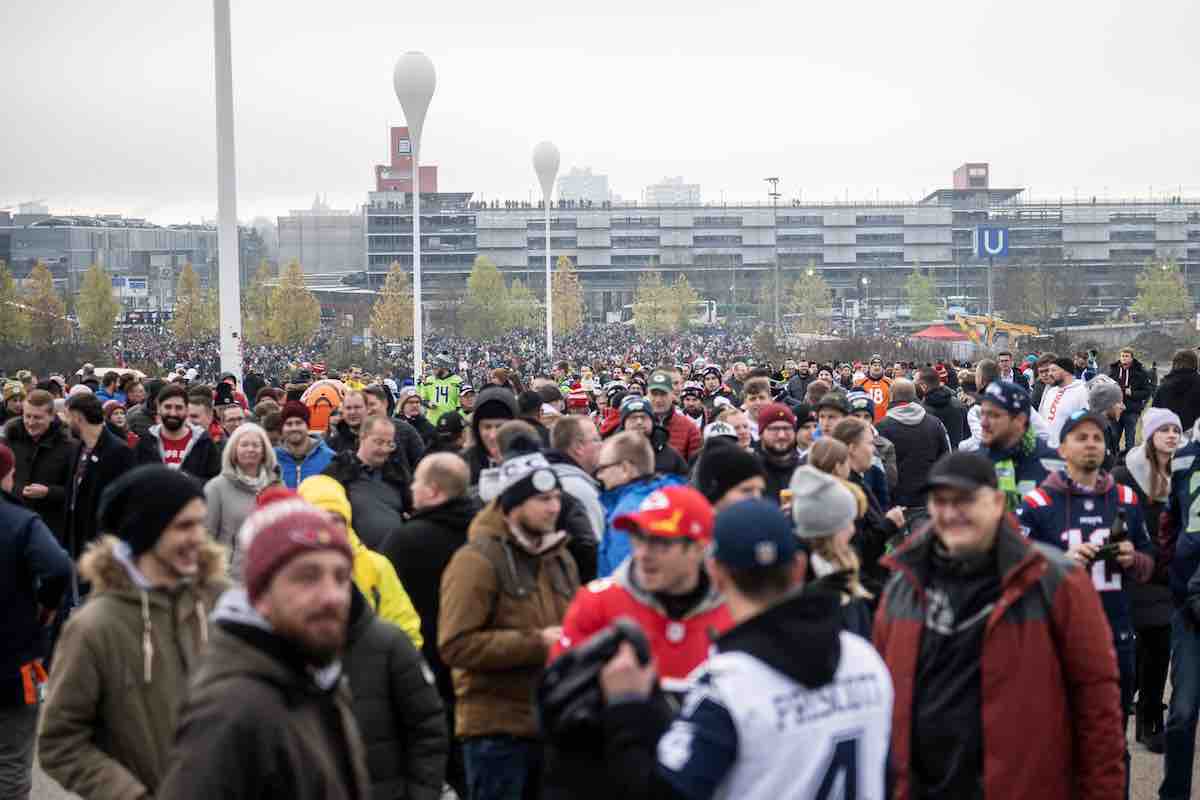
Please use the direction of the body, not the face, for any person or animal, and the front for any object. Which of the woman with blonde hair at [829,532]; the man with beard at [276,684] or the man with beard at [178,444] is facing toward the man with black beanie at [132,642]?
the man with beard at [178,444]

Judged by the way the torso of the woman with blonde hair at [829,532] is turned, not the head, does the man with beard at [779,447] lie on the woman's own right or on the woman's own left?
on the woman's own left

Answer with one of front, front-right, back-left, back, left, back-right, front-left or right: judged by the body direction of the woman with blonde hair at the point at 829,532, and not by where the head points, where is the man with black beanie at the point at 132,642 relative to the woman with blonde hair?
back

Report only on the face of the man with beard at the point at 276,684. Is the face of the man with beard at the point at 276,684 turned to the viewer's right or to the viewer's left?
to the viewer's right

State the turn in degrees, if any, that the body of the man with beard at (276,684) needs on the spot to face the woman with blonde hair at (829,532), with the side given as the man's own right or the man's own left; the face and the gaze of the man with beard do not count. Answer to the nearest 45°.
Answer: approximately 90° to the man's own left

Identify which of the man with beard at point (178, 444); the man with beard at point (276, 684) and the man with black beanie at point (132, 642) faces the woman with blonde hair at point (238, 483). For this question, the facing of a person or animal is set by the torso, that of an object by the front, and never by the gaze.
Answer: the man with beard at point (178, 444)

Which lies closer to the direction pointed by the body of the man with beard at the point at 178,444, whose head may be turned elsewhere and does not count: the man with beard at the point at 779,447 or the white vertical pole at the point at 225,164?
the man with beard

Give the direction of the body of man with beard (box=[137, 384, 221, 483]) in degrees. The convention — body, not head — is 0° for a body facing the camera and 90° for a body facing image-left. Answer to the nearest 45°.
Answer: approximately 0°

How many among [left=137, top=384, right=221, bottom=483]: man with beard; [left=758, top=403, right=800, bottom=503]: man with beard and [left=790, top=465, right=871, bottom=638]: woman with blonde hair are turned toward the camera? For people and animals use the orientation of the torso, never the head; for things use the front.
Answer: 2

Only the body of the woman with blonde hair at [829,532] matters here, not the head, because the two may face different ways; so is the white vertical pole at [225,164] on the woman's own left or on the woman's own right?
on the woman's own left
